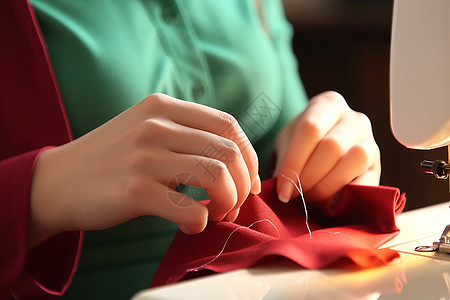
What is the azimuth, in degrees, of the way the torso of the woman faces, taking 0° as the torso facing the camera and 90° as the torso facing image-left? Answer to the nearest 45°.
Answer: approximately 315°
